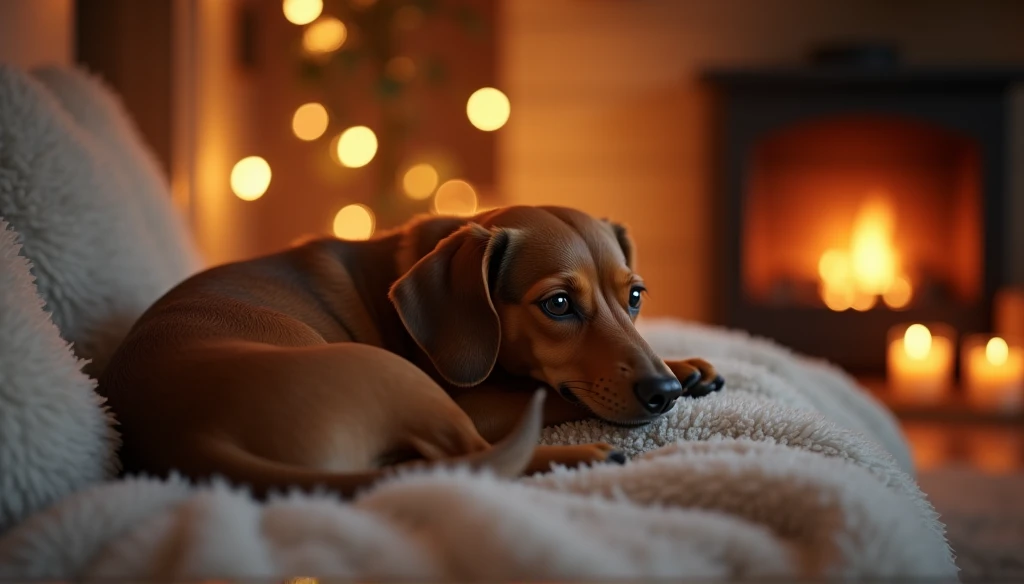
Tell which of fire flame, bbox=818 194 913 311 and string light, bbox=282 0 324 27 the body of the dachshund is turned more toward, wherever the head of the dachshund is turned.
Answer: the fire flame

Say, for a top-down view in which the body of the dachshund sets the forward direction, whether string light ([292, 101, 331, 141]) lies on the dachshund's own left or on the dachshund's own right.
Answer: on the dachshund's own left

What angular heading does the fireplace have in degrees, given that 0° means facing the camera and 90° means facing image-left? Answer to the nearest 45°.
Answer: approximately 0°

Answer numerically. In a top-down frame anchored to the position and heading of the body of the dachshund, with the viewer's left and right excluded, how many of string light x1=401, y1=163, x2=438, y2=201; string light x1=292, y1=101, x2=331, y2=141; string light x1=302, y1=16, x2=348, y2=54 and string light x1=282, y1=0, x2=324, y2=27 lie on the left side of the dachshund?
4

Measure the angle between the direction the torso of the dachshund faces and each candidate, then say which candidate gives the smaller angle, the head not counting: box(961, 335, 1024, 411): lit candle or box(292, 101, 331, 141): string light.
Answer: the lit candle

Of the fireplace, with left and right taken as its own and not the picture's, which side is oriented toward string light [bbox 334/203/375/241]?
right

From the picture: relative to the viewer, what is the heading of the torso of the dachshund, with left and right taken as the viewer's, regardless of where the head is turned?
facing to the right of the viewer

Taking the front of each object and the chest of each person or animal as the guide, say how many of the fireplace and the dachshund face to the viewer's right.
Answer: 1

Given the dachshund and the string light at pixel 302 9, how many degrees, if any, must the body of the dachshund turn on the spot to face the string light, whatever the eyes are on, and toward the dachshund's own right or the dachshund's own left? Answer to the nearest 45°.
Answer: approximately 90° to the dachshund's own left

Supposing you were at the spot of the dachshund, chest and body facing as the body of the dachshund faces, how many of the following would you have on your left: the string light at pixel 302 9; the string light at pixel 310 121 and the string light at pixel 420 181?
3

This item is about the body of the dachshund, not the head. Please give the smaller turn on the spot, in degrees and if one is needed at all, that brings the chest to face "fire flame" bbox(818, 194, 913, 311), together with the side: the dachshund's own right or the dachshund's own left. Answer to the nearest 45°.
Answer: approximately 45° to the dachshund's own left

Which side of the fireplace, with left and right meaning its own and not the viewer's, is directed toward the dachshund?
front
